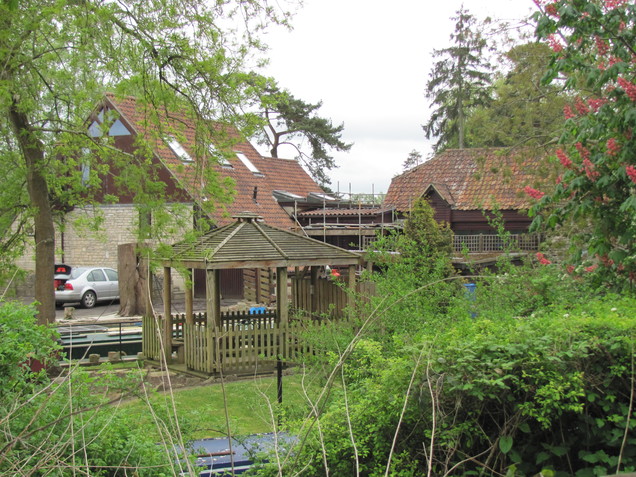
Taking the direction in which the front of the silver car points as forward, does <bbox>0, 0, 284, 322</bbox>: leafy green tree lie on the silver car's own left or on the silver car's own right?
on the silver car's own right

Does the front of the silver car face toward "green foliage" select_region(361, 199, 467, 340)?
no

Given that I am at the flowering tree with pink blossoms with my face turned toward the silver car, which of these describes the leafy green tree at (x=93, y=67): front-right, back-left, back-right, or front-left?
front-left

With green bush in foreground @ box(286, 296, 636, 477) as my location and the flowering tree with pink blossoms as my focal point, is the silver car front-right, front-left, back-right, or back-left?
front-left

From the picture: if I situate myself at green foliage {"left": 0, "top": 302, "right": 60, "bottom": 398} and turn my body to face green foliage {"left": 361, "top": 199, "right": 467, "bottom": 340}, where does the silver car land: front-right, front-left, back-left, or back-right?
front-left

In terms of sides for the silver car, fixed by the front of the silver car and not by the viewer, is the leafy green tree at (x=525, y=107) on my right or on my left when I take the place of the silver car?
on my right

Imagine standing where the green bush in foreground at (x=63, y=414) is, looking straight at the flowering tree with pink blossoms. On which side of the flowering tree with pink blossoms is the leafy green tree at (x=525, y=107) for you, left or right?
left

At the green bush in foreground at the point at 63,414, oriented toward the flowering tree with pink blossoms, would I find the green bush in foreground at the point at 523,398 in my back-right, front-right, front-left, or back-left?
front-right

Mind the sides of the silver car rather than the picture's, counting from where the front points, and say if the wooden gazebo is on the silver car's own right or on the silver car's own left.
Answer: on the silver car's own right
